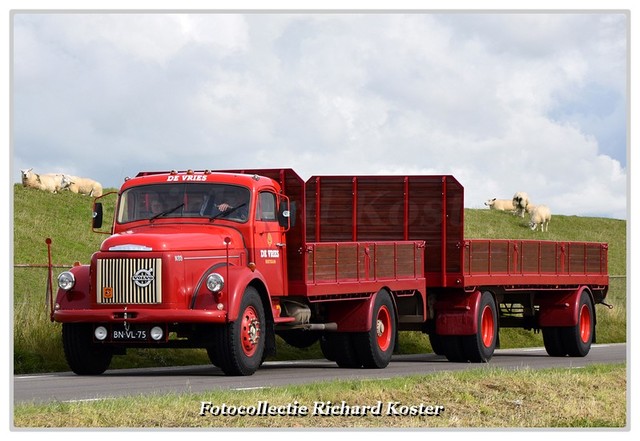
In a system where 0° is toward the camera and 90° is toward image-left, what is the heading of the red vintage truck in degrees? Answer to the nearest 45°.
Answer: approximately 45°
